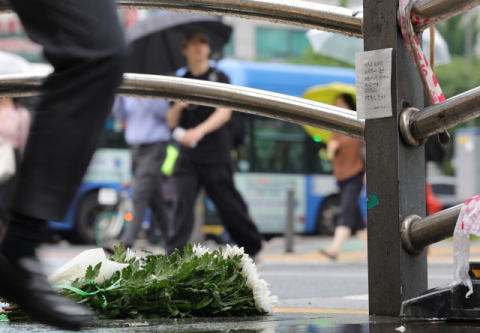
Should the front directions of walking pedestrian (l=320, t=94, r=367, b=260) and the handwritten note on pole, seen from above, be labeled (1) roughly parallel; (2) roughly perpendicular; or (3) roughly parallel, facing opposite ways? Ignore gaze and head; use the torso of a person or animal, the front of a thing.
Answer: roughly perpendicular

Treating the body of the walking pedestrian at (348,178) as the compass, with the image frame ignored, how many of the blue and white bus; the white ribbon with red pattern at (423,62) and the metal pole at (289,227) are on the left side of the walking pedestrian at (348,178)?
1

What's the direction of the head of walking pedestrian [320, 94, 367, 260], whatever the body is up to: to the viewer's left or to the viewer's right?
to the viewer's left

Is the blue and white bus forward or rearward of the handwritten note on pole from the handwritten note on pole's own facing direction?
rearward

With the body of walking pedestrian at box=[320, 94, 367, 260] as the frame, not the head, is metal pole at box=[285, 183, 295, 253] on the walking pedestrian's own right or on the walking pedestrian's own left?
on the walking pedestrian's own right

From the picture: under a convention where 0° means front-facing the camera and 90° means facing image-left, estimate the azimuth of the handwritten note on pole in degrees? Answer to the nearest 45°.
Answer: approximately 0°

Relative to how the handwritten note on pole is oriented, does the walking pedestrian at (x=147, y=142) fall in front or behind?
behind

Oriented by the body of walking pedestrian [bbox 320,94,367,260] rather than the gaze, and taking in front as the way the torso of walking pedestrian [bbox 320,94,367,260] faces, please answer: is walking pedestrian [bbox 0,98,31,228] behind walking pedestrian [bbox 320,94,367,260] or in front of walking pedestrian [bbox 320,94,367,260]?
in front

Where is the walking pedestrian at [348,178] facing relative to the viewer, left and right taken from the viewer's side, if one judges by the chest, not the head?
facing to the left of the viewer
